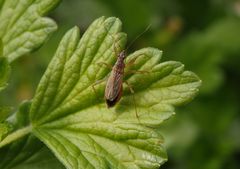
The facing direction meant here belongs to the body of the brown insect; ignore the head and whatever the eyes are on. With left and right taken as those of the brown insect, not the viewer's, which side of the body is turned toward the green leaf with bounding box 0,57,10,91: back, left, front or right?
left

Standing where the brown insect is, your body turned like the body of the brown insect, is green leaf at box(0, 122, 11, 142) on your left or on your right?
on your left

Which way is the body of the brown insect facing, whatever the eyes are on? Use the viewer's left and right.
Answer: facing away from the viewer

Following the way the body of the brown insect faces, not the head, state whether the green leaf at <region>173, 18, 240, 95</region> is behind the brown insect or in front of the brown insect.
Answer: in front

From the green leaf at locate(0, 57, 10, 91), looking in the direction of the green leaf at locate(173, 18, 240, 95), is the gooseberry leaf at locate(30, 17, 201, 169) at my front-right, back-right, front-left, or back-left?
front-right

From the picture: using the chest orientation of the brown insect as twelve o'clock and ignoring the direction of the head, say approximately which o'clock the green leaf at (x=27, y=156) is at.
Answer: The green leaf is roughly at 9 o'clock from the brown insect.

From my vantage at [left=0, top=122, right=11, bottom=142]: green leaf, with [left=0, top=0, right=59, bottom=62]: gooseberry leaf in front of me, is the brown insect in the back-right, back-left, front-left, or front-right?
front-right
